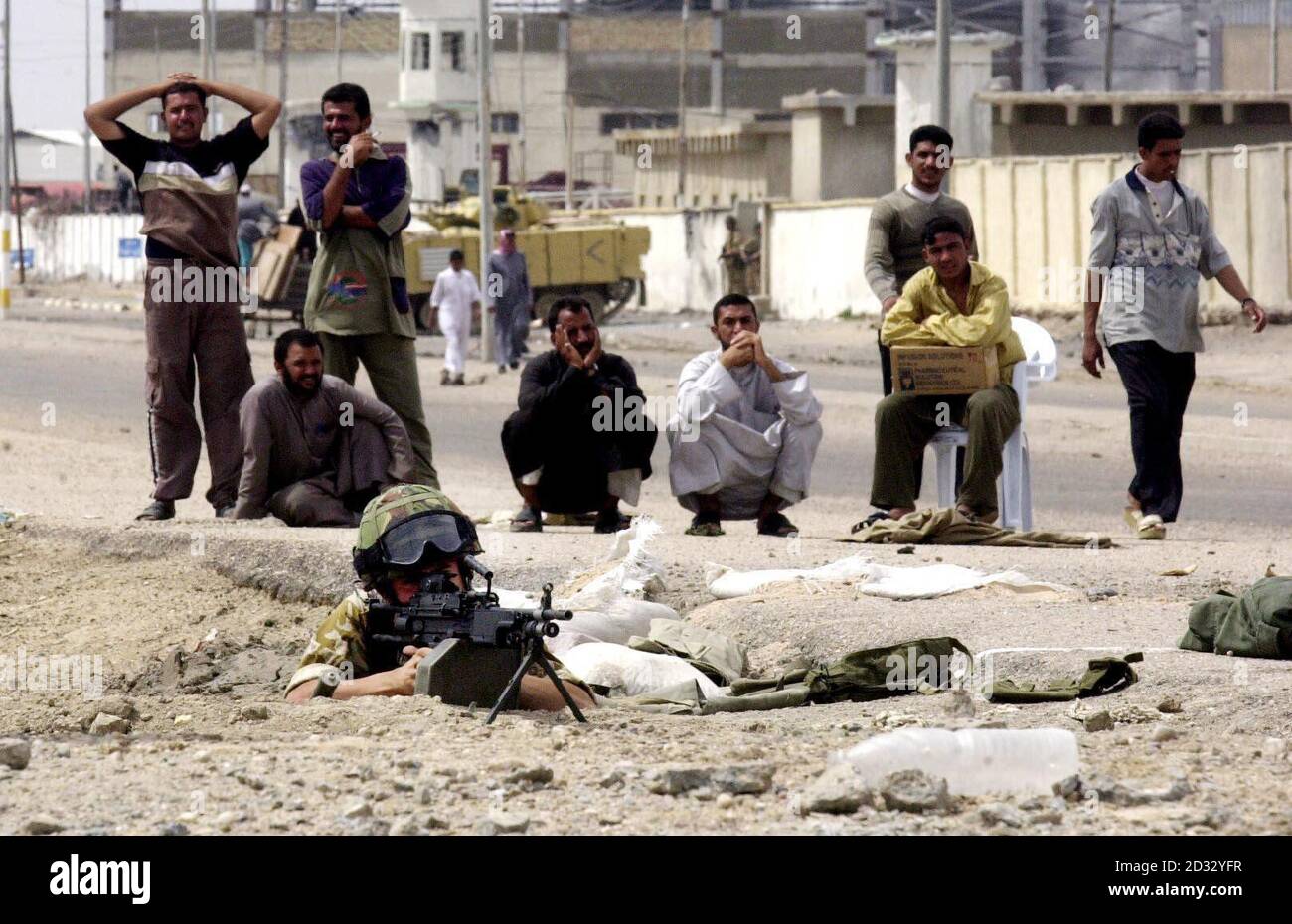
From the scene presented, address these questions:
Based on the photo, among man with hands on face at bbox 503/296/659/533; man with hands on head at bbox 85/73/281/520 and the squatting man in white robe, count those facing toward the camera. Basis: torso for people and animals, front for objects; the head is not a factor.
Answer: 3

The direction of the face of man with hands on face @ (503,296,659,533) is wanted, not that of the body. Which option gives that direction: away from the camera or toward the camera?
toward the camera

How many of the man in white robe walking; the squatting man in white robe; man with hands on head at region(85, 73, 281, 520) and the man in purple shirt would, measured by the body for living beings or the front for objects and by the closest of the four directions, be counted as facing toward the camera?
4

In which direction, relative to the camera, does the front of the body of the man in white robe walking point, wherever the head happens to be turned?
toward the camera

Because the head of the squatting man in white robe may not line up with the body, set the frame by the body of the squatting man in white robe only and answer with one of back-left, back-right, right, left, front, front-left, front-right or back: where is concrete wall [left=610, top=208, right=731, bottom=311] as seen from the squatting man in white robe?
back

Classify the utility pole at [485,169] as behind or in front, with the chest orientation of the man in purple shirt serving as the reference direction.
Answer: behind

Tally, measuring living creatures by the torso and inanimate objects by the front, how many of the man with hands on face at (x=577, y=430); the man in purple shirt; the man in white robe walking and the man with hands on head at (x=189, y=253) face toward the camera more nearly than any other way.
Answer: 4

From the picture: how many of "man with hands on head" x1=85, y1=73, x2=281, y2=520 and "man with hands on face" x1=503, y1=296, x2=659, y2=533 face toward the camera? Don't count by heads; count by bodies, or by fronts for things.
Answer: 2

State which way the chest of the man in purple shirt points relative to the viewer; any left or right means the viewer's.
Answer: facing the viewer
